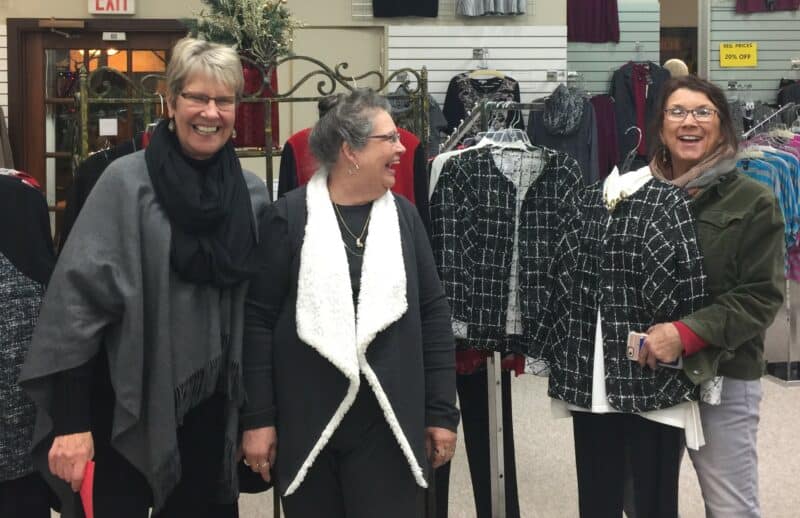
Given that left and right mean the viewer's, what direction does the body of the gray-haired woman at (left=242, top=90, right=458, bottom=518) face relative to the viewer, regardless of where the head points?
facing the viewer

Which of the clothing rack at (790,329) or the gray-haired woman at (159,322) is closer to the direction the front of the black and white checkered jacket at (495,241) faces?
the gray-haired woman

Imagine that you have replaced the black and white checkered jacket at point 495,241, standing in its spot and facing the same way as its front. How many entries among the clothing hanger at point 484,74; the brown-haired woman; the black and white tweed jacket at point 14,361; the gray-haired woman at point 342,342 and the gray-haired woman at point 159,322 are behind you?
1

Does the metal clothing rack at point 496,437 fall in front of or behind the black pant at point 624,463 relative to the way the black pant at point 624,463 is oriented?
behind

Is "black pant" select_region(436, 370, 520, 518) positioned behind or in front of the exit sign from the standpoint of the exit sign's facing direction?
in front

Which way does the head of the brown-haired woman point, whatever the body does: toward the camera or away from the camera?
toward the camera

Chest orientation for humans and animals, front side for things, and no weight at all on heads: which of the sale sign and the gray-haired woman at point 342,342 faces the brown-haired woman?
the sale sign

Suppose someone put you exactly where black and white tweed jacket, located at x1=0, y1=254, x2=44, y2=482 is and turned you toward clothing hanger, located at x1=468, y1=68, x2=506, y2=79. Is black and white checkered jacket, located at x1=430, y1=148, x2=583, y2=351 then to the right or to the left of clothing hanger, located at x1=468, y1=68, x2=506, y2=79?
right

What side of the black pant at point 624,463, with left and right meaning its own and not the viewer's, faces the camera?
front

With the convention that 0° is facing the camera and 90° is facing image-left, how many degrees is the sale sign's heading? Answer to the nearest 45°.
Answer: approximately 0°

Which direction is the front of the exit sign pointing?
toward the camera
